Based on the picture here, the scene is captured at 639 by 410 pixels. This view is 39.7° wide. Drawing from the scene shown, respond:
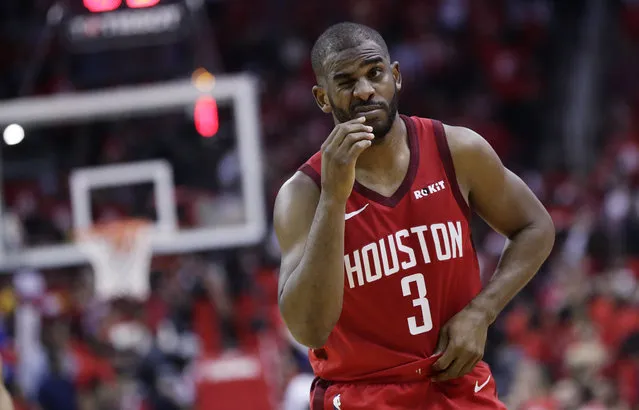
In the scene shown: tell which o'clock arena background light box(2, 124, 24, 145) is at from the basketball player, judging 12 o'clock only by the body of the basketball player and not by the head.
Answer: The arena background light is roughly at 5 o'clock from the basketball player.

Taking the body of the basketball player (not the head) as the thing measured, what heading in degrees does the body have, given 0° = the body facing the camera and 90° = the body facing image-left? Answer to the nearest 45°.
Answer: approximately 0°

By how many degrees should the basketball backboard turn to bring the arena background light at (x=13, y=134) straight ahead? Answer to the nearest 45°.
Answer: approximately 135° to its right

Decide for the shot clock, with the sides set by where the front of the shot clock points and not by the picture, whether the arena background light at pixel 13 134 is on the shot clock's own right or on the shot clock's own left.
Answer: on the shot clock's own right
